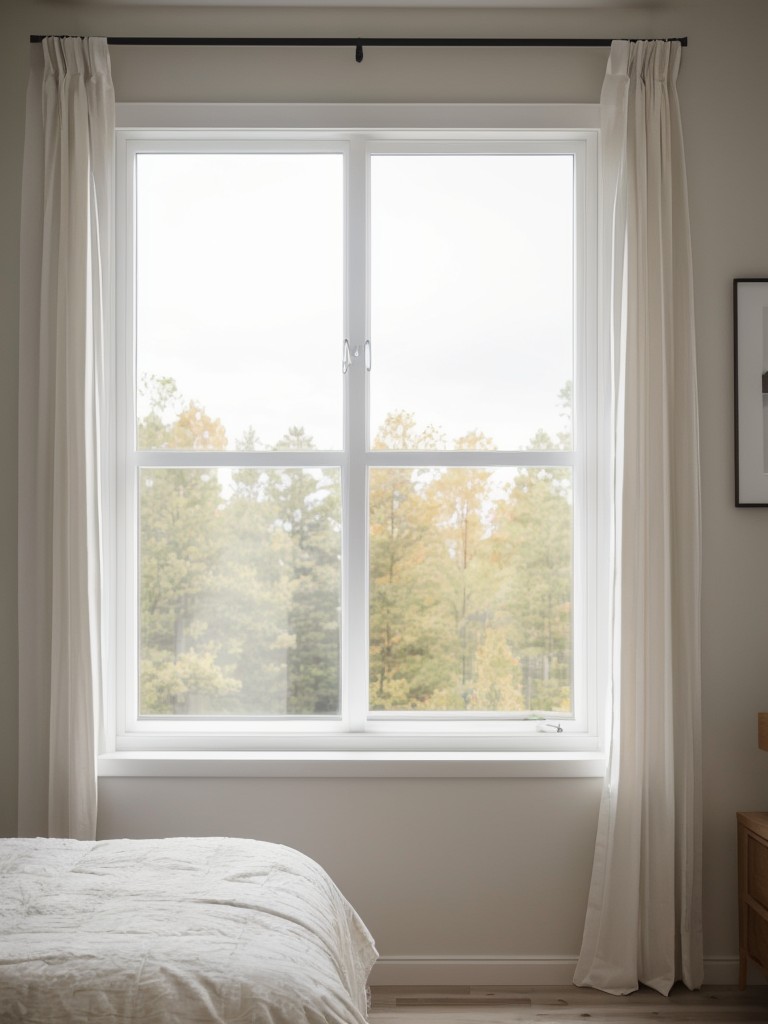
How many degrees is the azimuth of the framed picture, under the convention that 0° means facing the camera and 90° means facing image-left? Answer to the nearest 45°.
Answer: approximately 0°

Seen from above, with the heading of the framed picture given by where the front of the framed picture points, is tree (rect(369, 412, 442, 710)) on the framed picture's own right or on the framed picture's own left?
on the framed picture's own right

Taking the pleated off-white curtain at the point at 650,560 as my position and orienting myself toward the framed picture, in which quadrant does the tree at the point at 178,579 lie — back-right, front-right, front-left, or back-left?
back-left

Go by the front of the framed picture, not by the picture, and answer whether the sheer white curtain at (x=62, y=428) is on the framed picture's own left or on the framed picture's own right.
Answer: on the framed picture's own right

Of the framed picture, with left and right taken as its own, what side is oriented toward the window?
right
